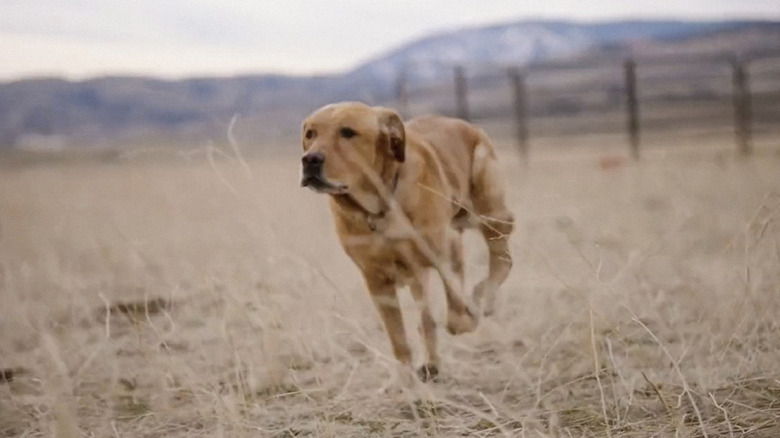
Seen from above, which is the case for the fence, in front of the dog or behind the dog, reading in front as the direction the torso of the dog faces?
behind

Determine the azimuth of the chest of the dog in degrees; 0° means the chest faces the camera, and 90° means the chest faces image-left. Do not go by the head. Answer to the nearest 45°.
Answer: approximately 45°
